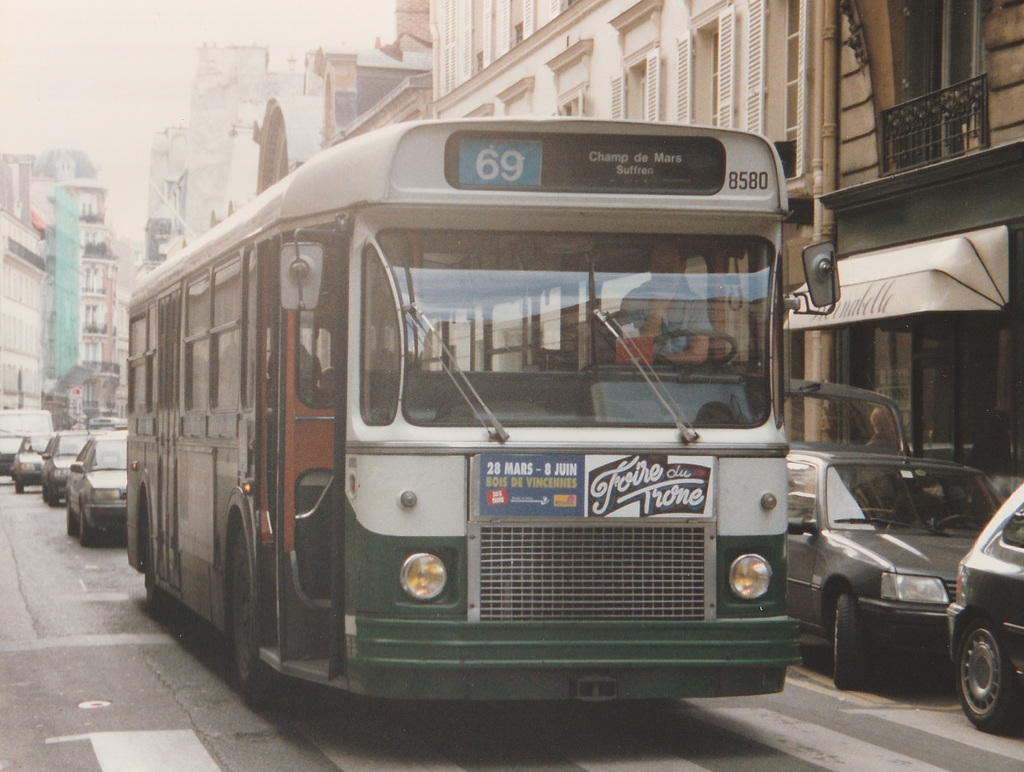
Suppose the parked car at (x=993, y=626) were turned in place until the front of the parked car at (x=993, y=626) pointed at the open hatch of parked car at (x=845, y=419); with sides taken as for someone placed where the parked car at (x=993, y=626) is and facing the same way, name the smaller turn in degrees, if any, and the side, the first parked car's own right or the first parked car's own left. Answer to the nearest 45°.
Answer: approximately 135° to the first parked car's own left

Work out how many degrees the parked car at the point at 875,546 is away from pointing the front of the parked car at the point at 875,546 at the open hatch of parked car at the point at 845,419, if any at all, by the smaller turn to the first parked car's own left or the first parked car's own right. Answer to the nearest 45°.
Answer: approximately 135° to the first parked car's own left

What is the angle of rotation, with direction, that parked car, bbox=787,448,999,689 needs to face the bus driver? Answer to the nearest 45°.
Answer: approximately 45° to its right

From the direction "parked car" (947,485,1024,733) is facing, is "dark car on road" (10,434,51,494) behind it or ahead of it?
behind

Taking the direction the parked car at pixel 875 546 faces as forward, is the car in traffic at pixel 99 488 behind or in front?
behind

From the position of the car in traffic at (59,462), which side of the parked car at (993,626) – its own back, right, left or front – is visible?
back

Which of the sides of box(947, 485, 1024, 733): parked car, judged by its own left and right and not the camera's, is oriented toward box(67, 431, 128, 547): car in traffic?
back

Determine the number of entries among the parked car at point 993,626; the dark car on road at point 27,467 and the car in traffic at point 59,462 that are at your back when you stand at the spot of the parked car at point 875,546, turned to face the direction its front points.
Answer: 2

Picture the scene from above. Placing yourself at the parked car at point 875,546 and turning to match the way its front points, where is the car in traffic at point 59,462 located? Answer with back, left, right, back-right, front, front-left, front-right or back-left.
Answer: back

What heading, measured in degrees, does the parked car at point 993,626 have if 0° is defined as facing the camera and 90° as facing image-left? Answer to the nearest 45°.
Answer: approximately 315°

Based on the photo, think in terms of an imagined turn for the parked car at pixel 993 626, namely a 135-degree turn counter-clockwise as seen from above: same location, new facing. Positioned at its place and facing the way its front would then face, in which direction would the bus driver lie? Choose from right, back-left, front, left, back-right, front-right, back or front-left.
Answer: back-left
